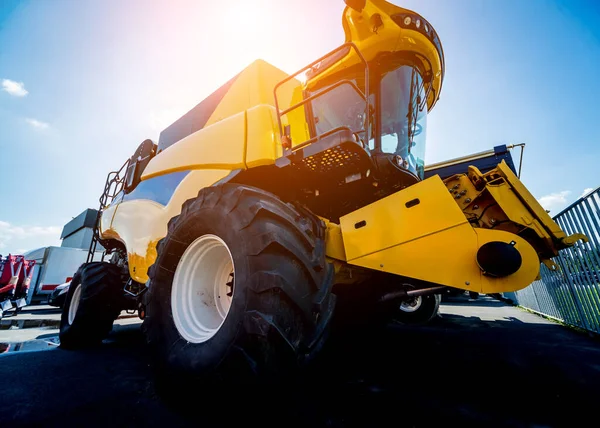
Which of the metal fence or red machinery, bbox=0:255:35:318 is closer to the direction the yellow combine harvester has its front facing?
the metal fence

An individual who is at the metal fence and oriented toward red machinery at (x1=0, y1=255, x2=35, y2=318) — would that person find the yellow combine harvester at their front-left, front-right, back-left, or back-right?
front-left

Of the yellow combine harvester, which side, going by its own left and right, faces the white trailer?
back

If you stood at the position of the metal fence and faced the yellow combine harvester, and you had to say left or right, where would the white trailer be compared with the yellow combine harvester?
right

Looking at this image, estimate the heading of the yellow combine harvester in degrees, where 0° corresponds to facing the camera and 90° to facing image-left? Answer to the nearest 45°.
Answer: approximately 315°

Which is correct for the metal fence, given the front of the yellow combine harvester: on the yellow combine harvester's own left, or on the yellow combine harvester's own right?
on the yellow combine harvester's own left

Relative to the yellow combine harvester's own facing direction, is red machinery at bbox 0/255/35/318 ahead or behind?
behind

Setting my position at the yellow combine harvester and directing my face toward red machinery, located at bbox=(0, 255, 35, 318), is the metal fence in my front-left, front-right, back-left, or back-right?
back-right
